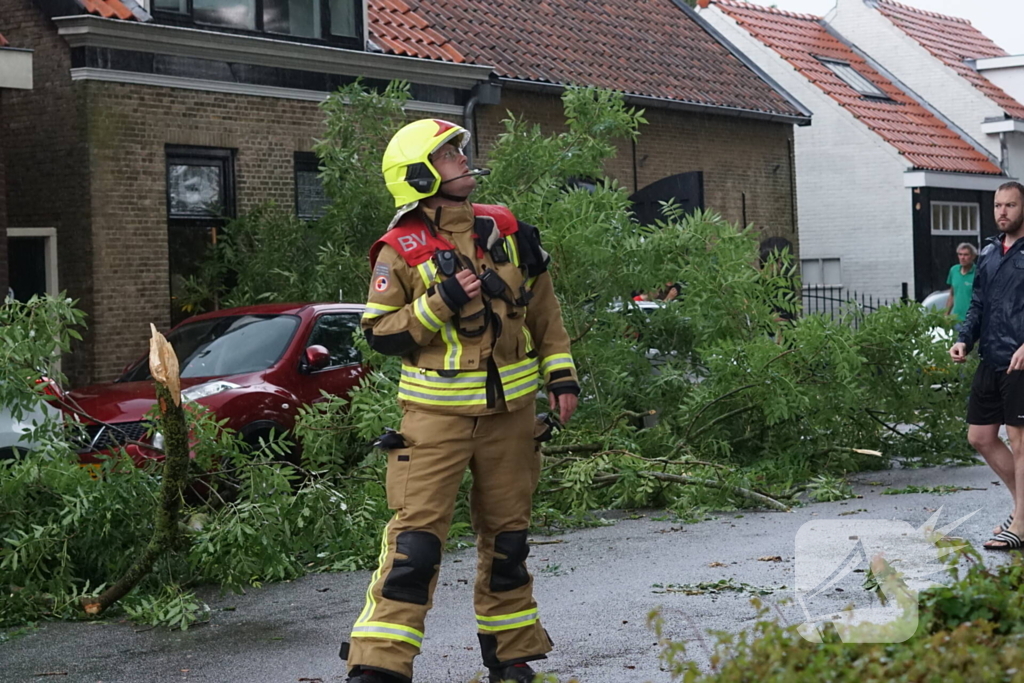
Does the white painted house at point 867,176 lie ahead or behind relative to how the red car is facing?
behind

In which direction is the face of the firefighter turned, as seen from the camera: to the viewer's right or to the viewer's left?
to the viewer's right

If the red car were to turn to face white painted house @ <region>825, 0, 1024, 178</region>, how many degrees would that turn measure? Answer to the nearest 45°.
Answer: approximately 180°

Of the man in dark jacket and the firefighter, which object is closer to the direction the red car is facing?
the firefighter

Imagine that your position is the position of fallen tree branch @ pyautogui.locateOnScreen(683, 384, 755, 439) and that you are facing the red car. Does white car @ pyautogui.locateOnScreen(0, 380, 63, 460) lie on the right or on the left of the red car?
left

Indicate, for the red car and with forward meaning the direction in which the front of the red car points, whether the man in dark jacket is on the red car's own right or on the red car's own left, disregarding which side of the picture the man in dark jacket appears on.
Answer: on the red car's own left

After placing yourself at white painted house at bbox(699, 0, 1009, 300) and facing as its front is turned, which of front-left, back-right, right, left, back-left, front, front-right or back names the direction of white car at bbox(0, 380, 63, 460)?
front-right

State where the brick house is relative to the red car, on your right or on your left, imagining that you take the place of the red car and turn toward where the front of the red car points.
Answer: on your right

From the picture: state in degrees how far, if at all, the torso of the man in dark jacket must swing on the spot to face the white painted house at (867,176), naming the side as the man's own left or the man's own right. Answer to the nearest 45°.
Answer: approximately 135° to the man's own right

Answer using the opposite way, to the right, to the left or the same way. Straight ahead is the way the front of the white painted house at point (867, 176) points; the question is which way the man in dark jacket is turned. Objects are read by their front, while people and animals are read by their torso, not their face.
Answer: to the right

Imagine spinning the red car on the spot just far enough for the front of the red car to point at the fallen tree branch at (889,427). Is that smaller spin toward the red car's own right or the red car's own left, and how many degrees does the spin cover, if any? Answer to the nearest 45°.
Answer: approximately 135° to the red car's own left

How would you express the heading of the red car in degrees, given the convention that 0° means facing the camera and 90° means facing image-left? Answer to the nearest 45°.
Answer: approximately 45°
